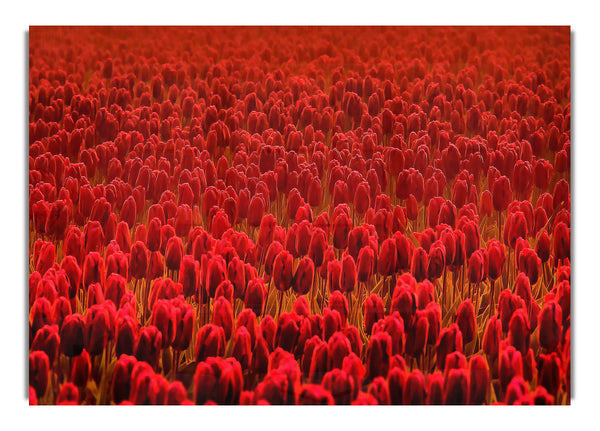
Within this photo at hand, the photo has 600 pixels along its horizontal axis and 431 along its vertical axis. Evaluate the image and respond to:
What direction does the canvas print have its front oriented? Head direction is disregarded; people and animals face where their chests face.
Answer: toward the camera
